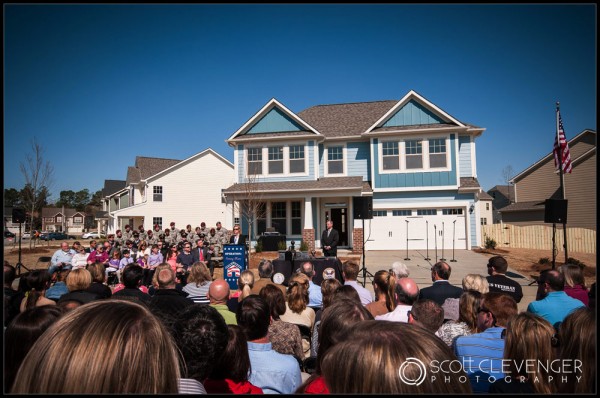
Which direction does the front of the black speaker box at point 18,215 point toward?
toward the camera

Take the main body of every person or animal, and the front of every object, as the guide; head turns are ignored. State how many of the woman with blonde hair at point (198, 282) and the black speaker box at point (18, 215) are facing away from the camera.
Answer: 1

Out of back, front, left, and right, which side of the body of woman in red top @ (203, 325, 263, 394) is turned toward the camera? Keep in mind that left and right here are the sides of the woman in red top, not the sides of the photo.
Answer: back

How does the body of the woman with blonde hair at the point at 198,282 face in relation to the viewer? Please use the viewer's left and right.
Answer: facing away from the viewer

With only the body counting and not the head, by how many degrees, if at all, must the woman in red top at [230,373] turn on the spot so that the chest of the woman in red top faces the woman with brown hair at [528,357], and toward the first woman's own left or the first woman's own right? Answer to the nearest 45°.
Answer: approximately 90° to the first woman's own right

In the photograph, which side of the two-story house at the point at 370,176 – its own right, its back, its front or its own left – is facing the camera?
front

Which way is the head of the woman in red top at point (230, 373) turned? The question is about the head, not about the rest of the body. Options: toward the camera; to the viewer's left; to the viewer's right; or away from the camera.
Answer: away from the camera

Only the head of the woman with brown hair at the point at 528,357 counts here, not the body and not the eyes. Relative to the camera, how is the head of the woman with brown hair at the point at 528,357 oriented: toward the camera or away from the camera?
away from the camera

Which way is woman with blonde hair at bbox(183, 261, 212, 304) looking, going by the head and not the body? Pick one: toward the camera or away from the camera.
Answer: away from the camera

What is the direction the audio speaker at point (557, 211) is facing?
toward the camera

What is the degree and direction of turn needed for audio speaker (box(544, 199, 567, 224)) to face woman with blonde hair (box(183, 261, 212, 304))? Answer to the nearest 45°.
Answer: approximately 45° to its right

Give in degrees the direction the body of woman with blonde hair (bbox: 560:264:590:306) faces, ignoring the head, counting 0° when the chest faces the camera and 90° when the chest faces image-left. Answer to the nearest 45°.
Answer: approximately 135°

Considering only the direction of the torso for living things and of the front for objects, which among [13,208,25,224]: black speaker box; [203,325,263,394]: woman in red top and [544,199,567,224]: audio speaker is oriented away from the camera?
the woman in red top

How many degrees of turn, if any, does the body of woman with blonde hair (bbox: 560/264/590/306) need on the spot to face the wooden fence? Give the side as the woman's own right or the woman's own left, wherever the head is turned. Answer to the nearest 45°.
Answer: approximately 45° to the woman's own right
